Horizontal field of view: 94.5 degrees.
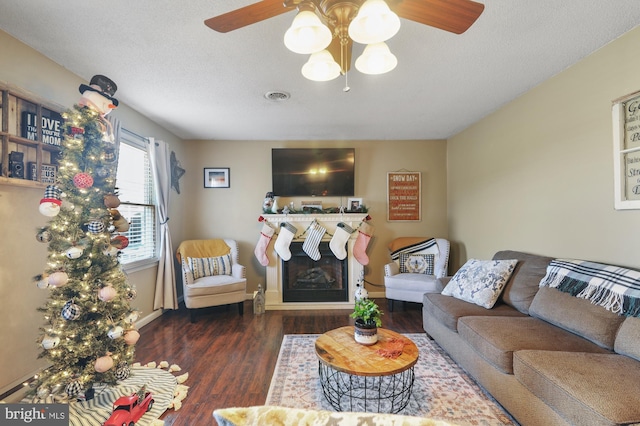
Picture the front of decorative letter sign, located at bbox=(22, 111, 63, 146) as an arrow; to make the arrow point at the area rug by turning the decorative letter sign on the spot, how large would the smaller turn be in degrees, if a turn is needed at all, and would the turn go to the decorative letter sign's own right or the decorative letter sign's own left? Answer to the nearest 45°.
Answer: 0° — it already faces it

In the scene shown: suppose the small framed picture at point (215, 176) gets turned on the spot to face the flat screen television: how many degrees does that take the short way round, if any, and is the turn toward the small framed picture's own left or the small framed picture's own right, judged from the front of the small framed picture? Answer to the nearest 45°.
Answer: approximately 90° to the small framed picture's own left

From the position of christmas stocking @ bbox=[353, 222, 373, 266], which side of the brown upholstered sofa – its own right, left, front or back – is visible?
right

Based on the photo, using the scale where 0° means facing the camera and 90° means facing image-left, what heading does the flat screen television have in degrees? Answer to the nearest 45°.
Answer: approximately 0°

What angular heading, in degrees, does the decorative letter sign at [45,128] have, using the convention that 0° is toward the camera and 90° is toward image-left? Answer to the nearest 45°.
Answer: approximately 315°

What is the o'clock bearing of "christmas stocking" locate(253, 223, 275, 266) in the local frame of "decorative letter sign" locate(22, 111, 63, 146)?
The christmas stocking is roughly at 10 o'clock from the decorative letter sign.

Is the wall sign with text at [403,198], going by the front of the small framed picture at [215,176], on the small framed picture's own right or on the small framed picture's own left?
on the small framed picture's own left

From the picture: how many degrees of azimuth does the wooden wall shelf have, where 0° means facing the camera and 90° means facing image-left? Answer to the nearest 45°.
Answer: approximately 315°

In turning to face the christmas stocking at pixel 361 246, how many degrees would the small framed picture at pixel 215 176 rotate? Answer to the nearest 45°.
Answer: approximately 45° to its left

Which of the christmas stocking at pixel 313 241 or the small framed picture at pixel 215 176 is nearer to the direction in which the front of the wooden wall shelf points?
the christmas stocking

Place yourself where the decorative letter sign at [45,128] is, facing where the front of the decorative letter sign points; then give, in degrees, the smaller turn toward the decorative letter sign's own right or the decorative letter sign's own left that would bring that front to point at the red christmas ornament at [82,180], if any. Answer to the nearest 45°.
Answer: approximately 45° to the decorative letter sign's own right

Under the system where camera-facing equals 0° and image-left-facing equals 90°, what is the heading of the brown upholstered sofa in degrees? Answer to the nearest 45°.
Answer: approximately 45°

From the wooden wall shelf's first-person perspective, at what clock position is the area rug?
The area rug is roughly at 12 o'clock from the wooden wall shelf.
